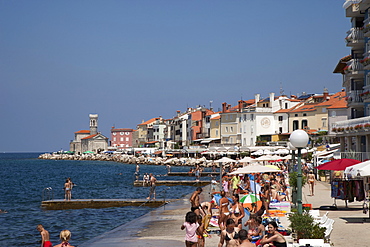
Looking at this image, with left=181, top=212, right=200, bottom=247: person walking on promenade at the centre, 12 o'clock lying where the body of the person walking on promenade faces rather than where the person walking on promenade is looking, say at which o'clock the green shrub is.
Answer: The green shrub is roughly at 3 o'clock from the person walking on promenade.

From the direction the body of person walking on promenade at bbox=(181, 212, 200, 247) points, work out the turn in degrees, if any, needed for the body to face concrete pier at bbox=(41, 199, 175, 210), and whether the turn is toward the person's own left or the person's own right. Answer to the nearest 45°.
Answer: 0° — they already face it

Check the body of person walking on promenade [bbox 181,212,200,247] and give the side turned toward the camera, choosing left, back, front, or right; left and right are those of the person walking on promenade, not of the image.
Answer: back

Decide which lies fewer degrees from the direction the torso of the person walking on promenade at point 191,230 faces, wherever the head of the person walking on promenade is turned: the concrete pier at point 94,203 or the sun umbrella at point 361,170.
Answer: the concrete pier

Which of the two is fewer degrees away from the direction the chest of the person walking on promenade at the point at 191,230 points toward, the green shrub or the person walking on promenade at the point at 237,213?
the person walking on promenade

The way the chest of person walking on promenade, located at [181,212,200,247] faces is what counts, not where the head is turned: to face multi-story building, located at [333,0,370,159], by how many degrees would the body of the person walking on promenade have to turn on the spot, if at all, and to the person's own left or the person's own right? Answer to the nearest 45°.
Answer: approximately 45° to the person's own right

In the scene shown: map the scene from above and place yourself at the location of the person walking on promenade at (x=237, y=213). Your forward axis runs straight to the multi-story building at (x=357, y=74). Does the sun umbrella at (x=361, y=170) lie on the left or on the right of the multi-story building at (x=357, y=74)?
right
